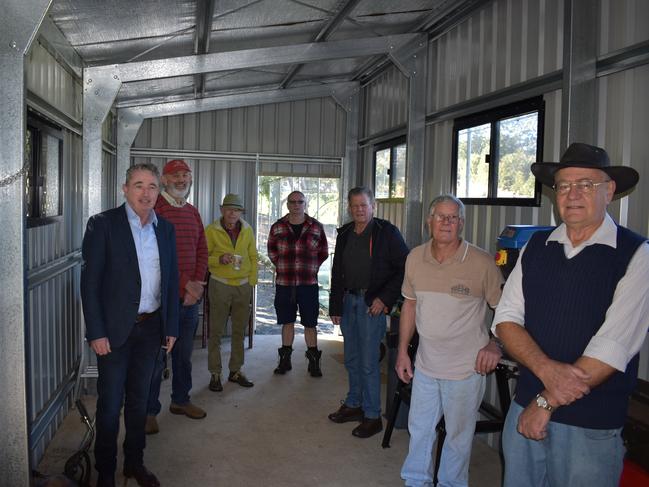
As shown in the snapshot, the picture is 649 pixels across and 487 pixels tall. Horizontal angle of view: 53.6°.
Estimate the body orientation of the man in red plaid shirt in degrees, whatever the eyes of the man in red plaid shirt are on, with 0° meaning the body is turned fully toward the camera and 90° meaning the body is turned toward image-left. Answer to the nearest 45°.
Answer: approximately 0°

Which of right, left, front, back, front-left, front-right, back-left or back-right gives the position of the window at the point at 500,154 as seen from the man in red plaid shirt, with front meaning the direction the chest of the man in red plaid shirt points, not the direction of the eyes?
front-left

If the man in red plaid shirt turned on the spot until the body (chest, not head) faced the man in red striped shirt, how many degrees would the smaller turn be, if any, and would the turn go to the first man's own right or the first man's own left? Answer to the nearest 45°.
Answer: approximately 45° to the first man's own right

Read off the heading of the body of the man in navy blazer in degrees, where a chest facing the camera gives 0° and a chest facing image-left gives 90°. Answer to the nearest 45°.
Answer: approximately 315°

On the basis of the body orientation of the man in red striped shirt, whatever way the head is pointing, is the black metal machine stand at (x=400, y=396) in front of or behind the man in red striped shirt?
in front

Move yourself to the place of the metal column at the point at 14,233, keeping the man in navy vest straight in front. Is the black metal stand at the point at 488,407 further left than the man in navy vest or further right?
left

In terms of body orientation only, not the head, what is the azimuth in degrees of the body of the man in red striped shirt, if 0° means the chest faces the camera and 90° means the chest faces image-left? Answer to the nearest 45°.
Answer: approximately 315°

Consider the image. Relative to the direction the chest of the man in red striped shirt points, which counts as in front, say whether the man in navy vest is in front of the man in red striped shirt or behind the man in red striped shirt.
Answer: in front

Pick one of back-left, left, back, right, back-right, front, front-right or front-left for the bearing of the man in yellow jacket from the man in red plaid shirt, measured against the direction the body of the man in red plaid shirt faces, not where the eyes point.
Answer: front-right

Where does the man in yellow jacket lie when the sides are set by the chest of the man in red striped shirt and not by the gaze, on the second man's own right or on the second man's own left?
on the second man's own left
